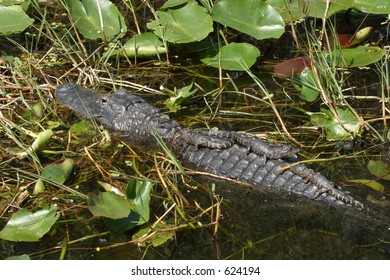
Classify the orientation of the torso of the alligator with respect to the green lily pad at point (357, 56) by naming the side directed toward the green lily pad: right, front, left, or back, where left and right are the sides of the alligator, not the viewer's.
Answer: right

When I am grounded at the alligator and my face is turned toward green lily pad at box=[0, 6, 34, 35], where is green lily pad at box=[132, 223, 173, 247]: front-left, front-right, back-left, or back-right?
back-left

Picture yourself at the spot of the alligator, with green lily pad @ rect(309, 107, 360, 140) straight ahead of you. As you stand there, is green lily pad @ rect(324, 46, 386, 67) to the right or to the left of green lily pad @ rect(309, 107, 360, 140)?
left

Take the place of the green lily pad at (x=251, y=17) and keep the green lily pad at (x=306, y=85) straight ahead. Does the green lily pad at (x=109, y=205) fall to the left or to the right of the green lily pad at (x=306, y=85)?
right

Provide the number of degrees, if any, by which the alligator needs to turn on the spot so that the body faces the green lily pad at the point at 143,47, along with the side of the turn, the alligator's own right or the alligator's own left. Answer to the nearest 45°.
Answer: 0° — it already faces it

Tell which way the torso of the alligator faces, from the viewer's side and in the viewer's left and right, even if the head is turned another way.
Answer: facing away from the viewer and to the left of the viewer

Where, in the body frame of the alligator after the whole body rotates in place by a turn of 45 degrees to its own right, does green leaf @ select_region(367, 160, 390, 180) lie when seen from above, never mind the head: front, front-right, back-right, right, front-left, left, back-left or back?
right

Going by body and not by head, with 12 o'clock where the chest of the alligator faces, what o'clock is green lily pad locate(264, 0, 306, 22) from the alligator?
The green lily pad is roughly at 2 o'clock from the alligator.

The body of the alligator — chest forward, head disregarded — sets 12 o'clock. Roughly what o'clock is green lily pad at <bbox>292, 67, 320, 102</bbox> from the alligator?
The green lily pad is roughly at 3 o'clock from the alligator.

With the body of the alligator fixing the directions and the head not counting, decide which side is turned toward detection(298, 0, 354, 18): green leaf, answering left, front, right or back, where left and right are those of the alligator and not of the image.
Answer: right

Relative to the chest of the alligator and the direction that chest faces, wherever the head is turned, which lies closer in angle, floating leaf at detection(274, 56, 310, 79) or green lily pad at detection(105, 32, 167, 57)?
the green lily pad

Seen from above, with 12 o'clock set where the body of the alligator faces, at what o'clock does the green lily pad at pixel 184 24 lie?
The green lily pad is roughly at 1 o'clock from the alligator.
